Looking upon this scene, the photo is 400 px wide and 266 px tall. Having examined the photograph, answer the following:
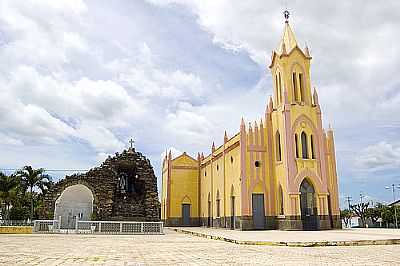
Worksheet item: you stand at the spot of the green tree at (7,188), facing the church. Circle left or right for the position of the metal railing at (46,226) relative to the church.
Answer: right

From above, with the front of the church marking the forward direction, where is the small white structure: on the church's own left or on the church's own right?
on the church's own right

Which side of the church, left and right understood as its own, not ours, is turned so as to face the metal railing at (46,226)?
right

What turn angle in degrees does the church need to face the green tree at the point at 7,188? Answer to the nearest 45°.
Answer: approximately 135° to its right

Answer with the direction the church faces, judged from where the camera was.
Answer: facing the viewer and to the right of the viewer

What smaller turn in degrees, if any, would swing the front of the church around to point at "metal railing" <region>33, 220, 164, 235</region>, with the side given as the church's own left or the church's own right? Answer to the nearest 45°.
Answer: approximately 90° to the church's own right
